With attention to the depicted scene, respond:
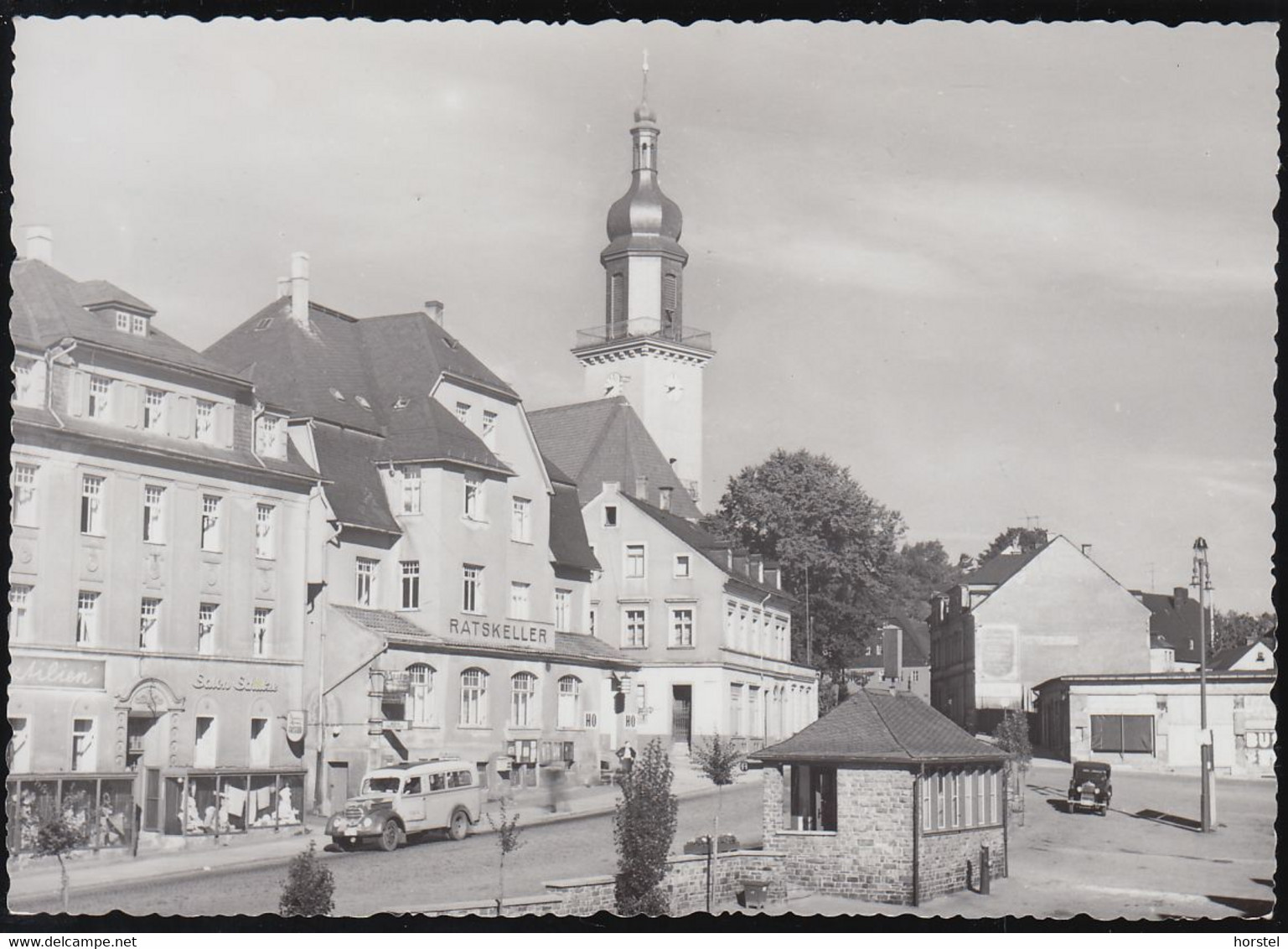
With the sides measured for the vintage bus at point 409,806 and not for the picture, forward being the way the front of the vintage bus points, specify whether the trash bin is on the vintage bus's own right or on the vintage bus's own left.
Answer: on the vintage bus's own left

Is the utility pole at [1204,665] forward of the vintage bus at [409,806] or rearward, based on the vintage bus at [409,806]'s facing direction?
rearward

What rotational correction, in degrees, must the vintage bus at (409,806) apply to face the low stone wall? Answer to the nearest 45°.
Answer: approximately 90° to its left
